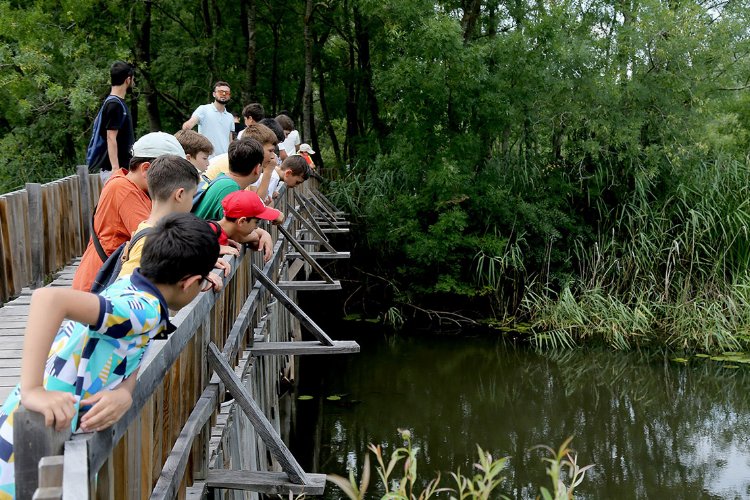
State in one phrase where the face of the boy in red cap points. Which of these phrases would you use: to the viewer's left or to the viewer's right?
to the viewer's right

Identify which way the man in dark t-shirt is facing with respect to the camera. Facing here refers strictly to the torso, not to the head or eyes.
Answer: to the viewer's right

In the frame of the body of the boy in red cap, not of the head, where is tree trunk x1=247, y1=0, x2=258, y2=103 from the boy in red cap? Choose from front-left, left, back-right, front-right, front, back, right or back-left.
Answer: left

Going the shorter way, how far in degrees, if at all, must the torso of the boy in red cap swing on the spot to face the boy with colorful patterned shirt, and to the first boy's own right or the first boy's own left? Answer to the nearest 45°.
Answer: approximately 90° to the first boy's own right

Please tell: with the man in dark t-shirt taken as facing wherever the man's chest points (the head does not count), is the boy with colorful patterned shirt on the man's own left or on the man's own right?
on the man's own right

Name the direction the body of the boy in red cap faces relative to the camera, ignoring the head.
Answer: to the viewer's right

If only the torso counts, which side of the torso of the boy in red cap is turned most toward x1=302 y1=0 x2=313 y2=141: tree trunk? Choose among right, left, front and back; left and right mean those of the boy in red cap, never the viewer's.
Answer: left

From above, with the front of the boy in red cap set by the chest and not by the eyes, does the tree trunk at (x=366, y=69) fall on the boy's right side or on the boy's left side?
on the boy's left side

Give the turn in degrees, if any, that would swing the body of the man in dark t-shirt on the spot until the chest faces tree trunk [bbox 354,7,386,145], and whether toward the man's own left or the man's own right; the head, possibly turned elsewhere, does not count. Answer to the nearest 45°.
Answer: approximately 45° to the man's own left

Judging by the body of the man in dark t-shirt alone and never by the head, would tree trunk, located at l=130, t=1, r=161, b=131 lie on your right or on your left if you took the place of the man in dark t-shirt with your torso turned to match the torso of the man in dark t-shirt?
on your left

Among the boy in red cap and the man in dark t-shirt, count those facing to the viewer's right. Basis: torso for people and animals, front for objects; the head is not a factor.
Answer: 2

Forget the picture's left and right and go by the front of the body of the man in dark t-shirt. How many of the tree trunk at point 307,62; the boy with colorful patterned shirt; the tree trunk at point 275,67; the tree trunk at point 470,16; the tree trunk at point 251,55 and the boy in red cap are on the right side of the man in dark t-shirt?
2
